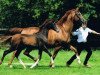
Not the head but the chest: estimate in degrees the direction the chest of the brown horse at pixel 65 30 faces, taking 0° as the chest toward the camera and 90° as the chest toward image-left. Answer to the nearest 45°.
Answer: approximately 270°

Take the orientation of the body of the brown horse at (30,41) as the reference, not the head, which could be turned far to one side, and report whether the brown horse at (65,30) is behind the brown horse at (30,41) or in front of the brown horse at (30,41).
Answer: in front

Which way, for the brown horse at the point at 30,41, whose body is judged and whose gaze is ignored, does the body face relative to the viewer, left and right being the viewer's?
facing to the right of the viewer

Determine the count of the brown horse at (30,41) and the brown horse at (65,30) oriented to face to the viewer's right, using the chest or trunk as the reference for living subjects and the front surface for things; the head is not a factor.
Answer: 2

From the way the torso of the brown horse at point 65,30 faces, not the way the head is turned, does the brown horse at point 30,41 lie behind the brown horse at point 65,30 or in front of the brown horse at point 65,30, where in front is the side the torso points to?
behind
